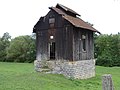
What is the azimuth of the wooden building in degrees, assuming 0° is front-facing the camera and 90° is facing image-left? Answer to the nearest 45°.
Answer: approximately 45°

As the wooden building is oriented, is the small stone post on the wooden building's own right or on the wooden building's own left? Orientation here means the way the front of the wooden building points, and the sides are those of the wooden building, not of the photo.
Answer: on the wooden building's own left
